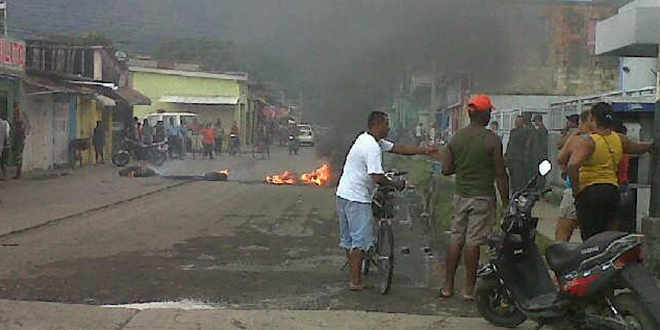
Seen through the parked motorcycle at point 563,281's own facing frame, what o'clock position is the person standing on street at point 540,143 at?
The person standing on street is roughly at 3 o'clock from the parked motorcycle.

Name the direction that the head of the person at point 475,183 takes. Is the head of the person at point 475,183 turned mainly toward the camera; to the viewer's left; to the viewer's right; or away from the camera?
away from the camera

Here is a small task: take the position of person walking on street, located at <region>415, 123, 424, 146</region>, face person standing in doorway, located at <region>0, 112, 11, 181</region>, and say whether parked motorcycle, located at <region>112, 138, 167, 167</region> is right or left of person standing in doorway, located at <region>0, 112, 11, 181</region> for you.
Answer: right

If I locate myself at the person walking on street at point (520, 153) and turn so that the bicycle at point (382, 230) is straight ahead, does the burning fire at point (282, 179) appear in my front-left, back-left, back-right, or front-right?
back-right

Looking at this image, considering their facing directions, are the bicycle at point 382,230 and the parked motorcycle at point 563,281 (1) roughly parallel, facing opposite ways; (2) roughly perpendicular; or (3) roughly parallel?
roughly perpendicular

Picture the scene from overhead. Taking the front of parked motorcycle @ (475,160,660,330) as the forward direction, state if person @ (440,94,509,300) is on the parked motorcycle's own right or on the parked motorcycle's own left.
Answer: on the parked motorcycle's own right

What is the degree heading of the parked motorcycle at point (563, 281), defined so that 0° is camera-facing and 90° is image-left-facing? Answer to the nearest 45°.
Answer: approximately 90°

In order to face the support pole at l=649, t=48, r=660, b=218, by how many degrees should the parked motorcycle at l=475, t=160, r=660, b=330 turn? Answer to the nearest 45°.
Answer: approximately 90° to its right

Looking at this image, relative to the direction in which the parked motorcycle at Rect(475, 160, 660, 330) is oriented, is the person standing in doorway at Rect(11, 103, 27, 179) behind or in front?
in front

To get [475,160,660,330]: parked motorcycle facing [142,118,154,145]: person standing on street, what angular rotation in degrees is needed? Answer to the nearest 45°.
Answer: approximately 45° to its right
